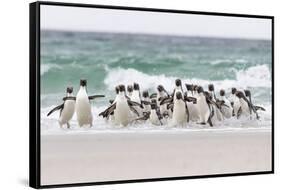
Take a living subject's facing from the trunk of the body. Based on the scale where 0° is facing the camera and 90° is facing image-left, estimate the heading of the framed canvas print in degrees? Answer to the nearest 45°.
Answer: approximately 315°
